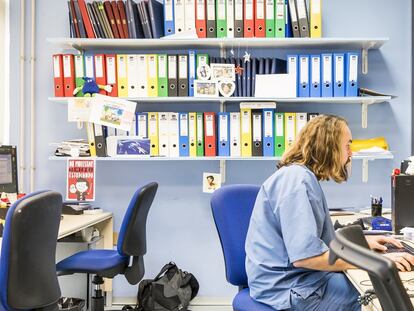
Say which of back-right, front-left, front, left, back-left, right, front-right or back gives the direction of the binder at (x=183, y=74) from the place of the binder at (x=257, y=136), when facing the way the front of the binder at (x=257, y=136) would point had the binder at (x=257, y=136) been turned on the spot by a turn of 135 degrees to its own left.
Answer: back-left

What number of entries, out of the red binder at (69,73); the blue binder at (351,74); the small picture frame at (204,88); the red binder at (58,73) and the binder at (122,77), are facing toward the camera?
5

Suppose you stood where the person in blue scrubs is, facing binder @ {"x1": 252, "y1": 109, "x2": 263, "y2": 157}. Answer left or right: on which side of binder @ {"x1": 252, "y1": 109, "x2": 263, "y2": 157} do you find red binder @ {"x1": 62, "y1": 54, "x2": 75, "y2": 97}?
left

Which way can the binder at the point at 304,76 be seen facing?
toward the camera

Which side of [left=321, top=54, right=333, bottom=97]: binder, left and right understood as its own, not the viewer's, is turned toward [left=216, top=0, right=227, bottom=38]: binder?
right

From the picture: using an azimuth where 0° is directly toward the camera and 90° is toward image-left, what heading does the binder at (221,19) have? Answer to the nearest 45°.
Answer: approximately 0°

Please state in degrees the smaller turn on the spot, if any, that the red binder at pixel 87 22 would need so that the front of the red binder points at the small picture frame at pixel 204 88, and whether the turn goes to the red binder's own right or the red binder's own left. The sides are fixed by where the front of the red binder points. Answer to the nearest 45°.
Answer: approximately 90° to the red binder's own left

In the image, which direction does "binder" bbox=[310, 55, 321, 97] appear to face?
toward the camera

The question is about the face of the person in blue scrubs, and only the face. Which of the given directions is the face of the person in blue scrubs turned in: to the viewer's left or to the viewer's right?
to the viewer's right
